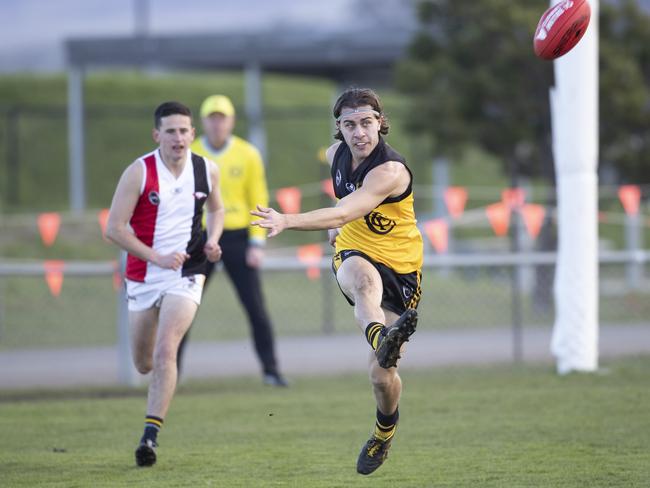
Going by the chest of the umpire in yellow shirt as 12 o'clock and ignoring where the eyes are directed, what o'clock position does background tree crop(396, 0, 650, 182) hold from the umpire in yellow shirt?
The background tree is roughly at 7 o'clock from the umpire in yellow shirt.

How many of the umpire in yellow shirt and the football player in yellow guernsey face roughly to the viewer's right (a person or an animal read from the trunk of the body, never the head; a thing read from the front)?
0

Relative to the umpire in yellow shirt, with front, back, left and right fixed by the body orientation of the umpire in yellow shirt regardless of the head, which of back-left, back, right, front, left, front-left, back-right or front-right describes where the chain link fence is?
back

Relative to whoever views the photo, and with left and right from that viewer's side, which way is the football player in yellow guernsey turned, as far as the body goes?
facing the viewer and to the left of the viewer

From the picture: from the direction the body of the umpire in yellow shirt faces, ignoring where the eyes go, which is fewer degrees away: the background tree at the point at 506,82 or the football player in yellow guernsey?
the football player in yellow guernsey

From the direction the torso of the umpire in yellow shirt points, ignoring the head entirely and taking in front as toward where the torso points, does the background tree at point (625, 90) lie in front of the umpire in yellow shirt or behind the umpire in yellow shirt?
behind

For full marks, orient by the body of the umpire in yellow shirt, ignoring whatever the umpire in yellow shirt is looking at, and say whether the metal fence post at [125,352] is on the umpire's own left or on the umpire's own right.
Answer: on the umpire's own right

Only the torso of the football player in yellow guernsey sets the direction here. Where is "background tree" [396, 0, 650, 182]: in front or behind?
behind

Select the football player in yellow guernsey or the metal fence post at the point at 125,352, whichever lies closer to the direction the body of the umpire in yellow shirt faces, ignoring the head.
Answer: the football player in yellow guernsey

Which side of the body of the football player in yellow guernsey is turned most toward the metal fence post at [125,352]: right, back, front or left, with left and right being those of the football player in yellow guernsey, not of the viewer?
right

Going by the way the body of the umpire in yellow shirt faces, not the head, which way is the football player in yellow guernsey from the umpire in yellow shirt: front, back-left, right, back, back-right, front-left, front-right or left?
front

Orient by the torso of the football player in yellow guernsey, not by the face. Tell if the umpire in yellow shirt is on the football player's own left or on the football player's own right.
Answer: on the football player's own right

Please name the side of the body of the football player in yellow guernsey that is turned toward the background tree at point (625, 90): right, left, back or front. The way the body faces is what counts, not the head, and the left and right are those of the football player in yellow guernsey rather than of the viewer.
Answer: back

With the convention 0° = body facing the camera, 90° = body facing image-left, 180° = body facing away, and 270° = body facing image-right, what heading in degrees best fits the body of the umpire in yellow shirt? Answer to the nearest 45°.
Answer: approximately 0°
